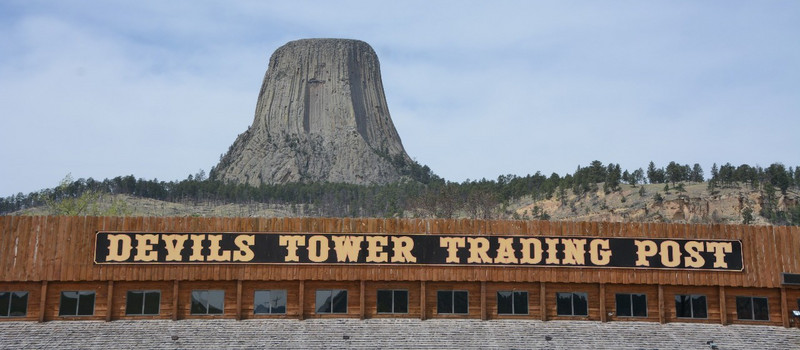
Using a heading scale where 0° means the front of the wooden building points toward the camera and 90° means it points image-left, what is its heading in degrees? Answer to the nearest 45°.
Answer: approximately 0°
